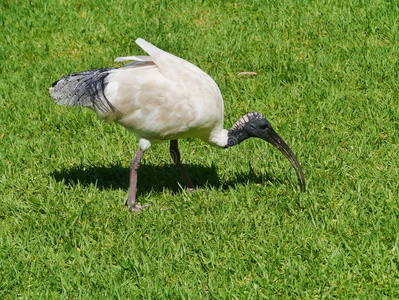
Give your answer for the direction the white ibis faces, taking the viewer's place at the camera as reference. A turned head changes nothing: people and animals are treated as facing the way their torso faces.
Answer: facing to the right of the viewer
